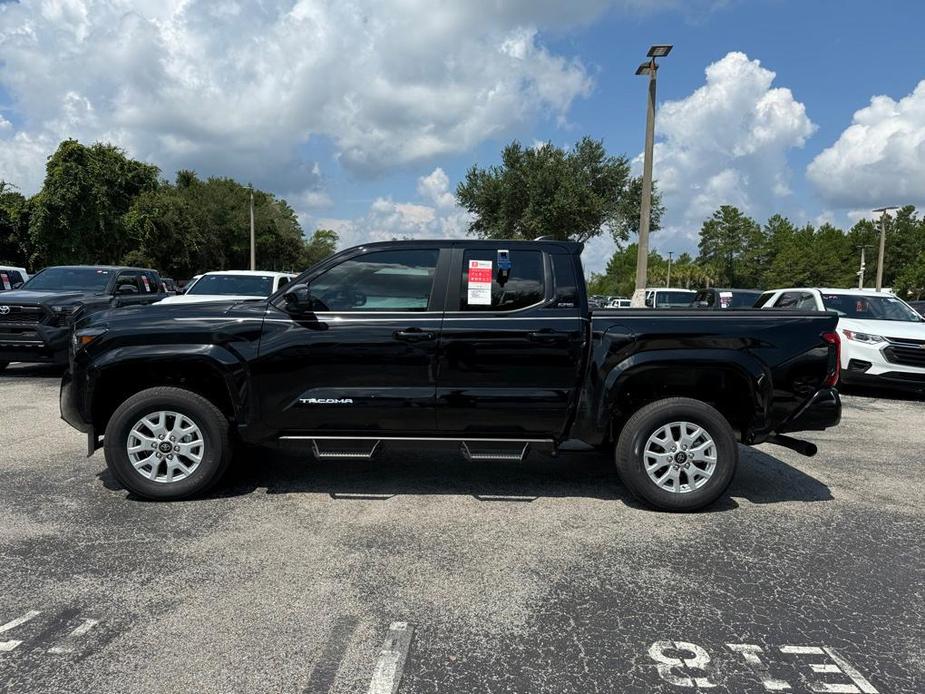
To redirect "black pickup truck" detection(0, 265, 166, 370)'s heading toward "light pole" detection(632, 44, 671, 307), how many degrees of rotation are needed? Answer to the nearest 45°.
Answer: approximately 135° to its left

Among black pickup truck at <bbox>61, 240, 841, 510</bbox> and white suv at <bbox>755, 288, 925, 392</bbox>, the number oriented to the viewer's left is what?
1

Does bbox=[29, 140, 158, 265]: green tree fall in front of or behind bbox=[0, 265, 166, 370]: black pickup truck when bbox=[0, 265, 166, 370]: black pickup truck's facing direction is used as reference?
behind

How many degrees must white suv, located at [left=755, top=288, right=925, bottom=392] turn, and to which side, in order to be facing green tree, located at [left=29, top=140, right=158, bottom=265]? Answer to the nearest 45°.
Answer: approximately 135° to its right

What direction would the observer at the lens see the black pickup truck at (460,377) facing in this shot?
facing to the left of the viewer

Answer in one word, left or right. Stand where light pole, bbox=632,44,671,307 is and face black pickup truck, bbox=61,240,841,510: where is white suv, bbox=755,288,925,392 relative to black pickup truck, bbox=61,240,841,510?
left

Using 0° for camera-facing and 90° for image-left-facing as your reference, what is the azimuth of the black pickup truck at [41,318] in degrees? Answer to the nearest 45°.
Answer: approximately 45°

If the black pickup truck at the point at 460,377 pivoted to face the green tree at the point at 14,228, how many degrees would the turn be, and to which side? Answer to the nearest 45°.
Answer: approximately 45° to its right

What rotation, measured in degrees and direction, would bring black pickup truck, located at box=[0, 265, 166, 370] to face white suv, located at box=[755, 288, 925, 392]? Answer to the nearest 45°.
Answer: approximately 90° to its left

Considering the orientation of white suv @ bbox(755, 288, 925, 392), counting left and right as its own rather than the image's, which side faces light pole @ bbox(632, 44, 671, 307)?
back

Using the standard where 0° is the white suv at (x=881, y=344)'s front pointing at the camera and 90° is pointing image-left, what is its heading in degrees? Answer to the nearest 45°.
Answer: approximately 315°
